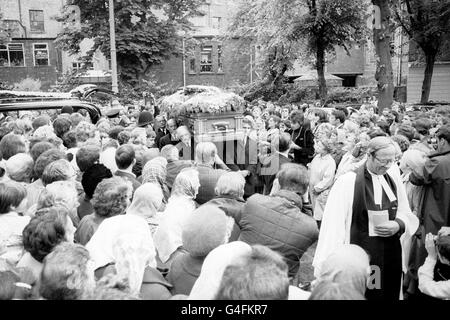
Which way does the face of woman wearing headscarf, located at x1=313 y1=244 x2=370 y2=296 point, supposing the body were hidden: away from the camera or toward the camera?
away from the camera

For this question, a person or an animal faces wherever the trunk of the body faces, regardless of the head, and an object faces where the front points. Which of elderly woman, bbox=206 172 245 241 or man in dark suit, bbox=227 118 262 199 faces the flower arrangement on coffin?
the elderly woman

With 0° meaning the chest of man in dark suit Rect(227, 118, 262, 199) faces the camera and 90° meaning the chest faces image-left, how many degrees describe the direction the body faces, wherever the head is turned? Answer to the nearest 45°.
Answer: approximately 0°

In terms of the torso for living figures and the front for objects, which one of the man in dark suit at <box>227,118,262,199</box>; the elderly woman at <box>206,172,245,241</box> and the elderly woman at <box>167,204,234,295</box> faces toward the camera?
the man in dark suit

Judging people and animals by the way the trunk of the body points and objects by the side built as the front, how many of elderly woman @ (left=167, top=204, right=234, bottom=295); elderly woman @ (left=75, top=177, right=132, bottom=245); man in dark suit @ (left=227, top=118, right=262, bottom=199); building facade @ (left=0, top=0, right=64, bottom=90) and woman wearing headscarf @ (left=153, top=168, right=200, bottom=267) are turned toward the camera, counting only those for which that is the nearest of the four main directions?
2

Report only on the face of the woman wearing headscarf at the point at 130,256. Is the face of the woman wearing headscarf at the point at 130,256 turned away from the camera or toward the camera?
away from the camera

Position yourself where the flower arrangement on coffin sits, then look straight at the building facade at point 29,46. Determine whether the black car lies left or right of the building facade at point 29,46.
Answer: left

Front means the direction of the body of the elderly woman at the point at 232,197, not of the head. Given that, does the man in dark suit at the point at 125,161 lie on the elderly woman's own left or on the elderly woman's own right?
on the elderly woman's own left

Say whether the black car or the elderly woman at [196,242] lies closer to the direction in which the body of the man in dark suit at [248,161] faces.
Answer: the elderly woman

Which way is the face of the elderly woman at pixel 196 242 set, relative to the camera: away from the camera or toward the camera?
away from the camera

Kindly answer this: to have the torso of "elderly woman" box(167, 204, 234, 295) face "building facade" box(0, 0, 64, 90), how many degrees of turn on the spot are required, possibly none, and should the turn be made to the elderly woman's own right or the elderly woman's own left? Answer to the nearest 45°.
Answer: approximately 45° to the elderly woman's own left

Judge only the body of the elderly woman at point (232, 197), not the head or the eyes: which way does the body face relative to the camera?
away from the camera

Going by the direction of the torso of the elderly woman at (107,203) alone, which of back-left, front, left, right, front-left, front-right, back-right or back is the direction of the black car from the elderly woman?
front-left

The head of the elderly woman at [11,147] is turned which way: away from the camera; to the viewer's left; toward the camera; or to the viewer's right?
away from the camera
